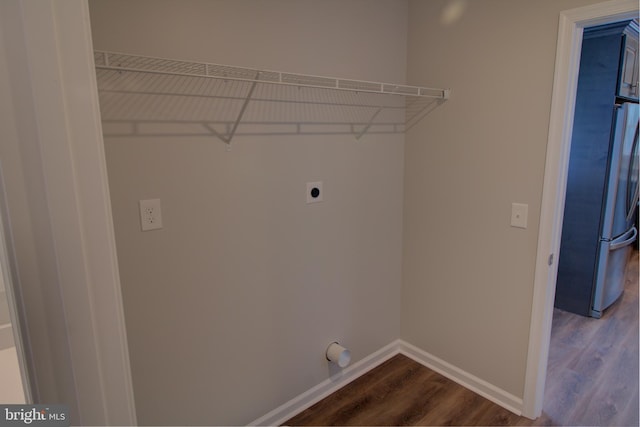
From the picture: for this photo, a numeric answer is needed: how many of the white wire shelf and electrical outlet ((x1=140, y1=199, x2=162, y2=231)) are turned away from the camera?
0

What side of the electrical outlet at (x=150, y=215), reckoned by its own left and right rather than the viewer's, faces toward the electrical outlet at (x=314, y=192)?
left

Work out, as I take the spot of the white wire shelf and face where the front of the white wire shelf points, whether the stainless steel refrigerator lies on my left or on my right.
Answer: on my left

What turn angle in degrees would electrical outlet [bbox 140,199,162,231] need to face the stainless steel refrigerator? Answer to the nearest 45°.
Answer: approximately 90° to its left

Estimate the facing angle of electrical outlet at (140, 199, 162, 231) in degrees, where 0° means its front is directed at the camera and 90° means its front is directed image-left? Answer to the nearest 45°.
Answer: approximately 0°

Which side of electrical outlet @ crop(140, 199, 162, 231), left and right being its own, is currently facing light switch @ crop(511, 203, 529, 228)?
left
